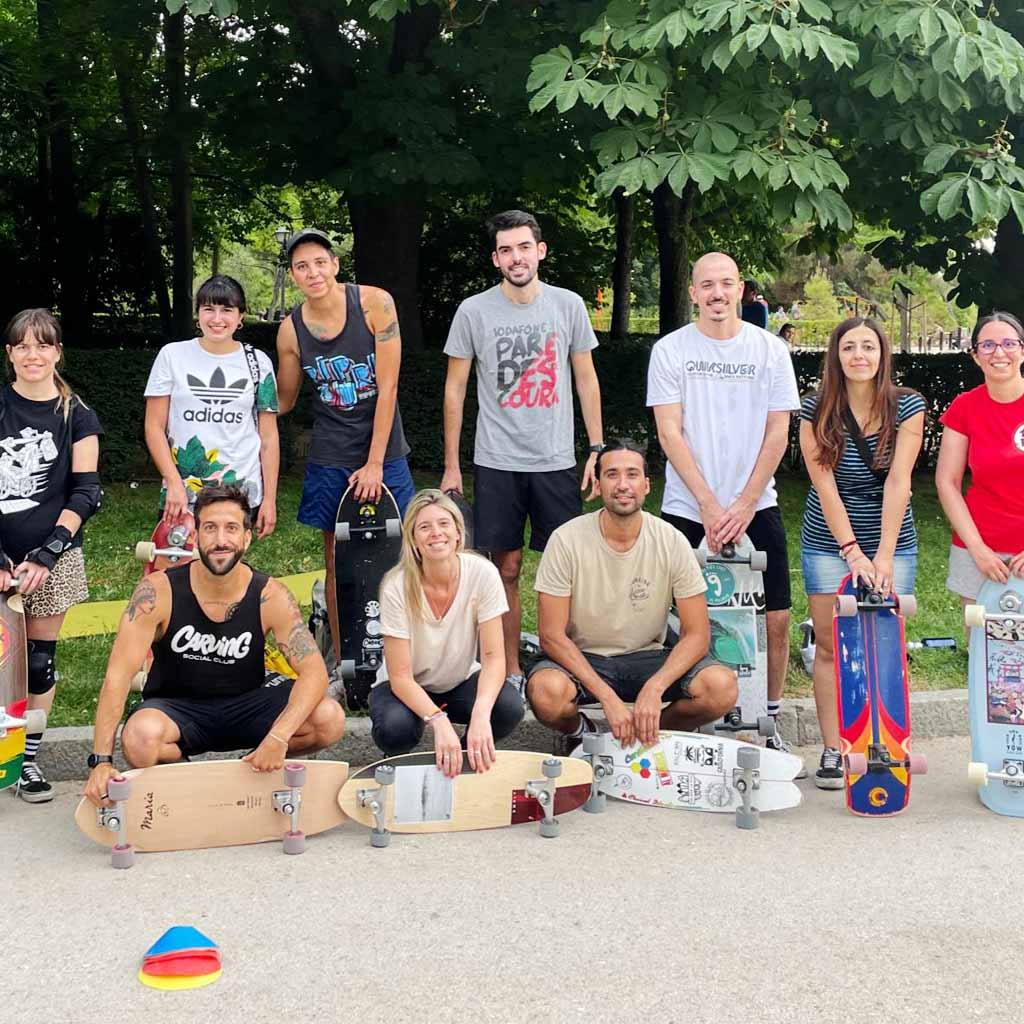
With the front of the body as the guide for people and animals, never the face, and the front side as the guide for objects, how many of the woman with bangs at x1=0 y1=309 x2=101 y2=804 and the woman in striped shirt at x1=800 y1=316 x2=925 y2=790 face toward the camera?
2

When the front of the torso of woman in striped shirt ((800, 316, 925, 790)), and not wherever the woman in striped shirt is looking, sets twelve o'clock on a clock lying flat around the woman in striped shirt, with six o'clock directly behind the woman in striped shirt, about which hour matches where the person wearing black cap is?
The person wearing black cap is roughly at 3 o'clock from the woman in striped shirt.

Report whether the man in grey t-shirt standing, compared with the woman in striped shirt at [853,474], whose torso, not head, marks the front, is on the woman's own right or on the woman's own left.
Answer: on the woman's own right

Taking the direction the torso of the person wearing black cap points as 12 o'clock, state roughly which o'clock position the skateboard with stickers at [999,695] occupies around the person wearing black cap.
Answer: The skateboard with stickers is roughly at 10 o'clock from the person wearing black cap.
